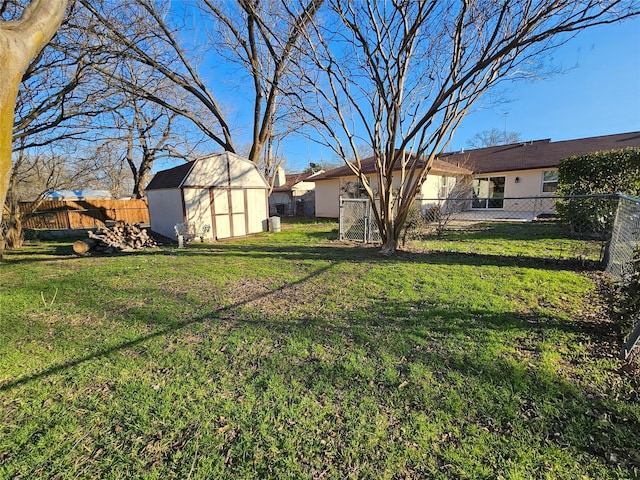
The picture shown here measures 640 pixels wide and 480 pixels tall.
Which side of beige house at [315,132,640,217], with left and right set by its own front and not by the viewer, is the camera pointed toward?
back

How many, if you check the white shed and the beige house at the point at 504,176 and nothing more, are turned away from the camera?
1

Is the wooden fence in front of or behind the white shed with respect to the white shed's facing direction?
behind

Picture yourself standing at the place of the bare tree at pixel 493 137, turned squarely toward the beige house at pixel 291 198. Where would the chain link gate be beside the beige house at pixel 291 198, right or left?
left

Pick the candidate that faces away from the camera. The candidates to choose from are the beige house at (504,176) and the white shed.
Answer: the beige house

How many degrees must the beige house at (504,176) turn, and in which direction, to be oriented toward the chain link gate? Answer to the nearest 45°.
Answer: approximately 135° to its left

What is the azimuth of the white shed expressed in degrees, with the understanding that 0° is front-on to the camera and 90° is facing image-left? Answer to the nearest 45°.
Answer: approximately 315°

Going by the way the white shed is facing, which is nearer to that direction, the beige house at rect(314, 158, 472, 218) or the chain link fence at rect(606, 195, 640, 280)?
the chain link fence
